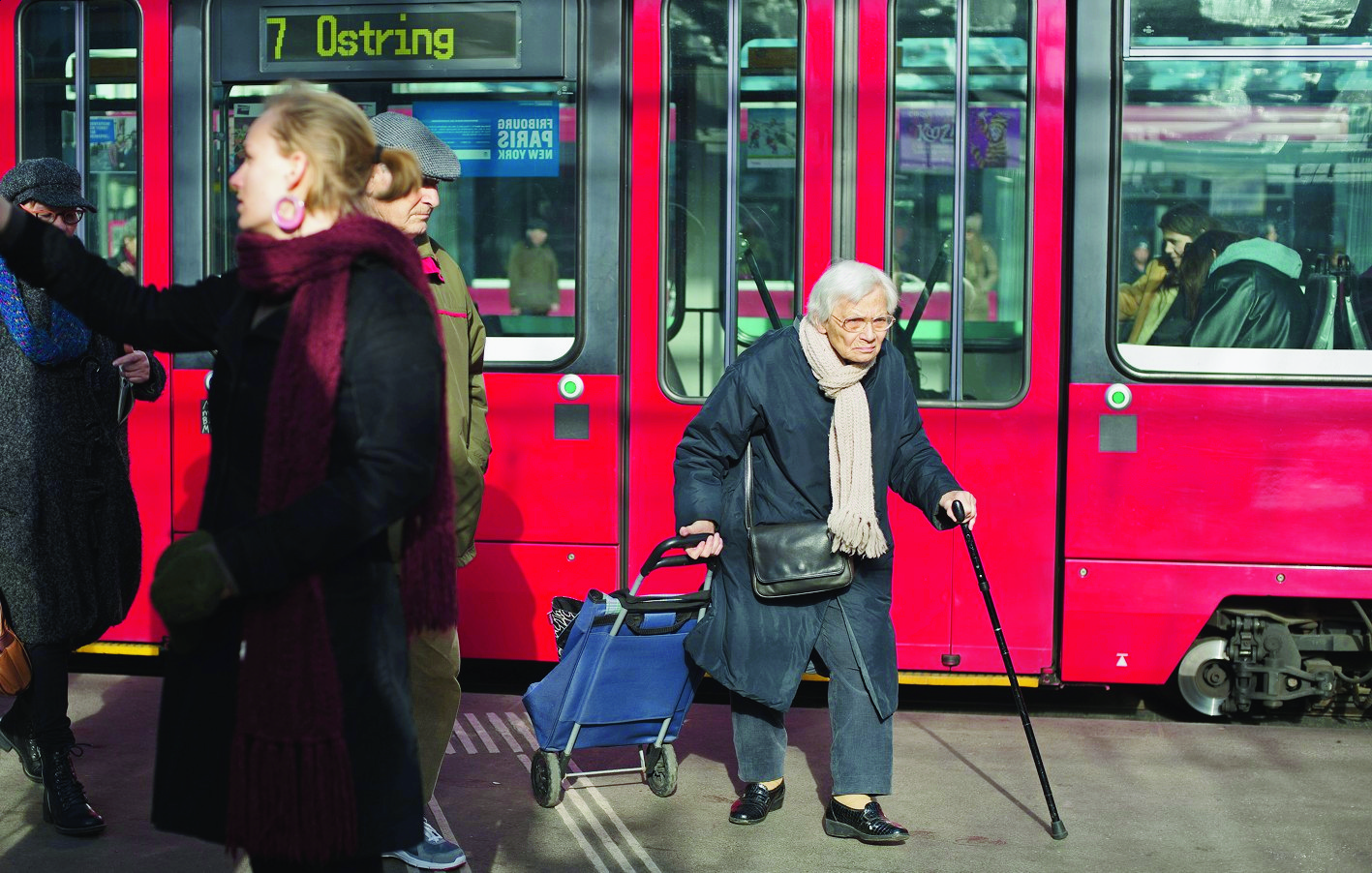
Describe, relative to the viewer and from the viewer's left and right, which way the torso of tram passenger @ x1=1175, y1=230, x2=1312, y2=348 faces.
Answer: facing away from the viewer and to the left of the viewer

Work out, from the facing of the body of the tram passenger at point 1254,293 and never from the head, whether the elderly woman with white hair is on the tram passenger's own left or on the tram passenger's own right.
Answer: on the tram passenger's own left

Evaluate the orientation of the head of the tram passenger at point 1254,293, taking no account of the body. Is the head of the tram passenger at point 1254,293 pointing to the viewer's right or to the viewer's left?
to the viewer's left

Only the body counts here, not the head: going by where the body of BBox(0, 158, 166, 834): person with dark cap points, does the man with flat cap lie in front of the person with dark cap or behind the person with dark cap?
in front

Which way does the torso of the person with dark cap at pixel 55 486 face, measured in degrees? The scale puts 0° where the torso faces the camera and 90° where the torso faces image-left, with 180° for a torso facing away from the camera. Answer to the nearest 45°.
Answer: approximately 315°

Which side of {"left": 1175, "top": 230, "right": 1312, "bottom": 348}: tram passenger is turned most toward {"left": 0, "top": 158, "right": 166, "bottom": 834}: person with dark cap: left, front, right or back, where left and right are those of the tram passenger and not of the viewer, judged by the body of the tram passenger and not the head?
left

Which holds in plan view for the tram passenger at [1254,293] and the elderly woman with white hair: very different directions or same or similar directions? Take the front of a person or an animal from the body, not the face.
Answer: very different directions
